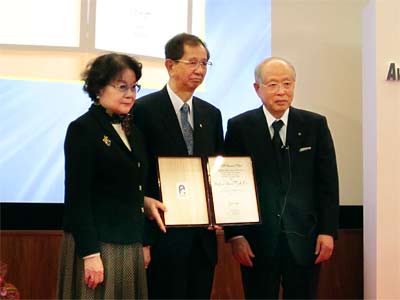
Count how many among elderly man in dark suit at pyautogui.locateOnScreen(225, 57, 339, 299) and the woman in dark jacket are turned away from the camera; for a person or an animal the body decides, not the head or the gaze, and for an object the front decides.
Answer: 0

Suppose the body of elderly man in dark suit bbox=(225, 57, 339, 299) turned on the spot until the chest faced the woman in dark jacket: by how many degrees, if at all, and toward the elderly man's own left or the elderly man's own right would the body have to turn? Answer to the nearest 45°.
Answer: approximately 45° to the elderly man's own right

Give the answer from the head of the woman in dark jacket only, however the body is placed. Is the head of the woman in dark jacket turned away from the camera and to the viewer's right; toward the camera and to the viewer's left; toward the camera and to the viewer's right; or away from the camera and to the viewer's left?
toward the camera and to the viewer's right

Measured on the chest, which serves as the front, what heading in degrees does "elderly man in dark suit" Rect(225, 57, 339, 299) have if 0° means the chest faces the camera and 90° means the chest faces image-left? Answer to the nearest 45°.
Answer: approximately 0°
